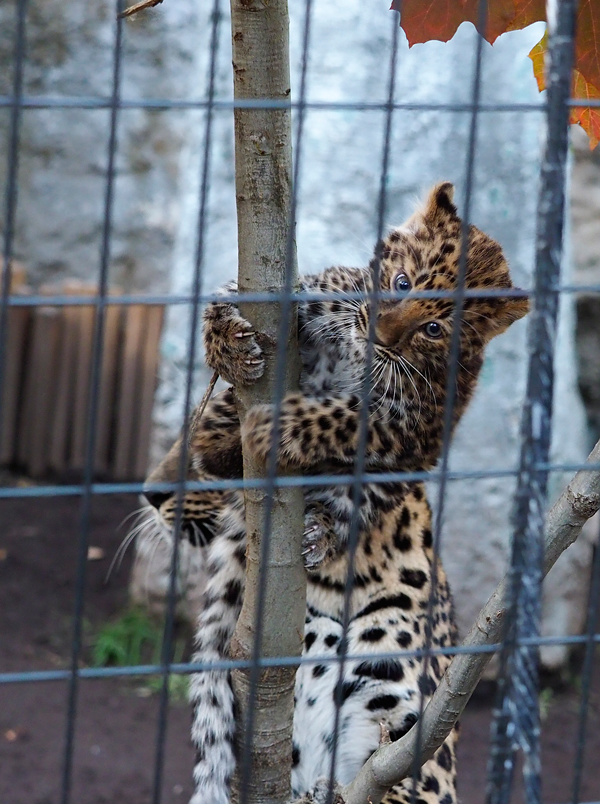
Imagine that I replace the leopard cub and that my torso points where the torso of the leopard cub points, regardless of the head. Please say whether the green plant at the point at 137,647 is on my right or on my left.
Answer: on my right

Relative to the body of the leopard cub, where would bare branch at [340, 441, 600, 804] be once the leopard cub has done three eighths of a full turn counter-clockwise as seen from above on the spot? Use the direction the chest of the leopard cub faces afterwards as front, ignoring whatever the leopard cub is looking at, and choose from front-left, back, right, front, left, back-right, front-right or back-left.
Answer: right

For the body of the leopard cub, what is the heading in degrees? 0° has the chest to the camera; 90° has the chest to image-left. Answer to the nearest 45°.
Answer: approximately 45°
